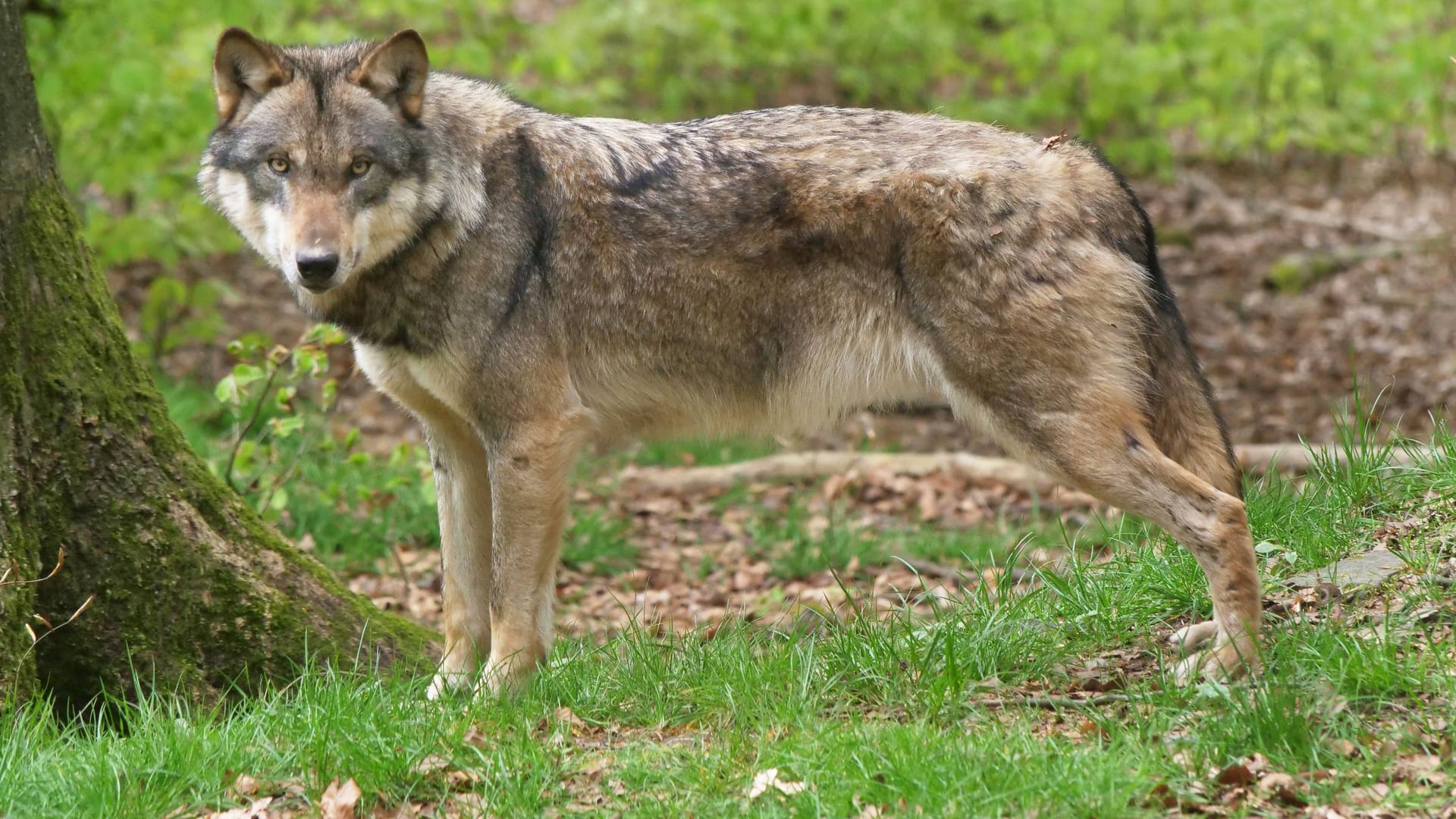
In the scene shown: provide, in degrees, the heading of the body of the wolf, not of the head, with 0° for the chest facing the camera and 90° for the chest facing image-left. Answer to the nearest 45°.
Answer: approximately 90°

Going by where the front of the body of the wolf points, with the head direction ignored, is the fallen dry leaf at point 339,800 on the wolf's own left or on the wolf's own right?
on the wolf's own left

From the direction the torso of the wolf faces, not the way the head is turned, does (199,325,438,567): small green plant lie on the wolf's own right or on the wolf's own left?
on the wolf's own right

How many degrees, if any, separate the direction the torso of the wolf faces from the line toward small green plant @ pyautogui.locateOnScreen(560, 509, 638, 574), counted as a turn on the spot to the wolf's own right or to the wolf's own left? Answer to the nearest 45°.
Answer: approximately 90° to the wolf's own right

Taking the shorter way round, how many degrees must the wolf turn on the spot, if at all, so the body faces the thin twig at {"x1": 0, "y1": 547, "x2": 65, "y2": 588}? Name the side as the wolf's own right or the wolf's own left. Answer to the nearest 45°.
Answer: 0° — it already faces it

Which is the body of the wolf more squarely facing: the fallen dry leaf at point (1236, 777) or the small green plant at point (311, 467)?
the small green plant

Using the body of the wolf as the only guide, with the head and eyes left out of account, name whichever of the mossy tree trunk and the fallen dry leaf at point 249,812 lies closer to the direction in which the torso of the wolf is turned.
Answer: the mossy tree trunk

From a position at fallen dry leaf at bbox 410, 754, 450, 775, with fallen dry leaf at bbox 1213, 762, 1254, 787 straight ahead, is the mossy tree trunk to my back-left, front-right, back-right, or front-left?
back-left

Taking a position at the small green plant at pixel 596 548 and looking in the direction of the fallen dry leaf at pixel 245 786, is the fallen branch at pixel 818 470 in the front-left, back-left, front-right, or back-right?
back-left

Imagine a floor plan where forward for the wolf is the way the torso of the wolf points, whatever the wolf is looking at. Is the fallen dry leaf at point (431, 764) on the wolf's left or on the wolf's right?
on the wolf's left

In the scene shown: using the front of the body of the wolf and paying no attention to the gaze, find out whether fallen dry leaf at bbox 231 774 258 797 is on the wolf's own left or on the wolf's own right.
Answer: on the wolf's own left

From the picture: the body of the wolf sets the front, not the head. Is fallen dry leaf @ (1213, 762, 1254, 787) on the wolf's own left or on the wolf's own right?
on the wolf's own left

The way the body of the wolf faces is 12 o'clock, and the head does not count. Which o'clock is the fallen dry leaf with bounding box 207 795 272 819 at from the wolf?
The fallen dry leaf is roughly at 10 o'clock from the wolf.
